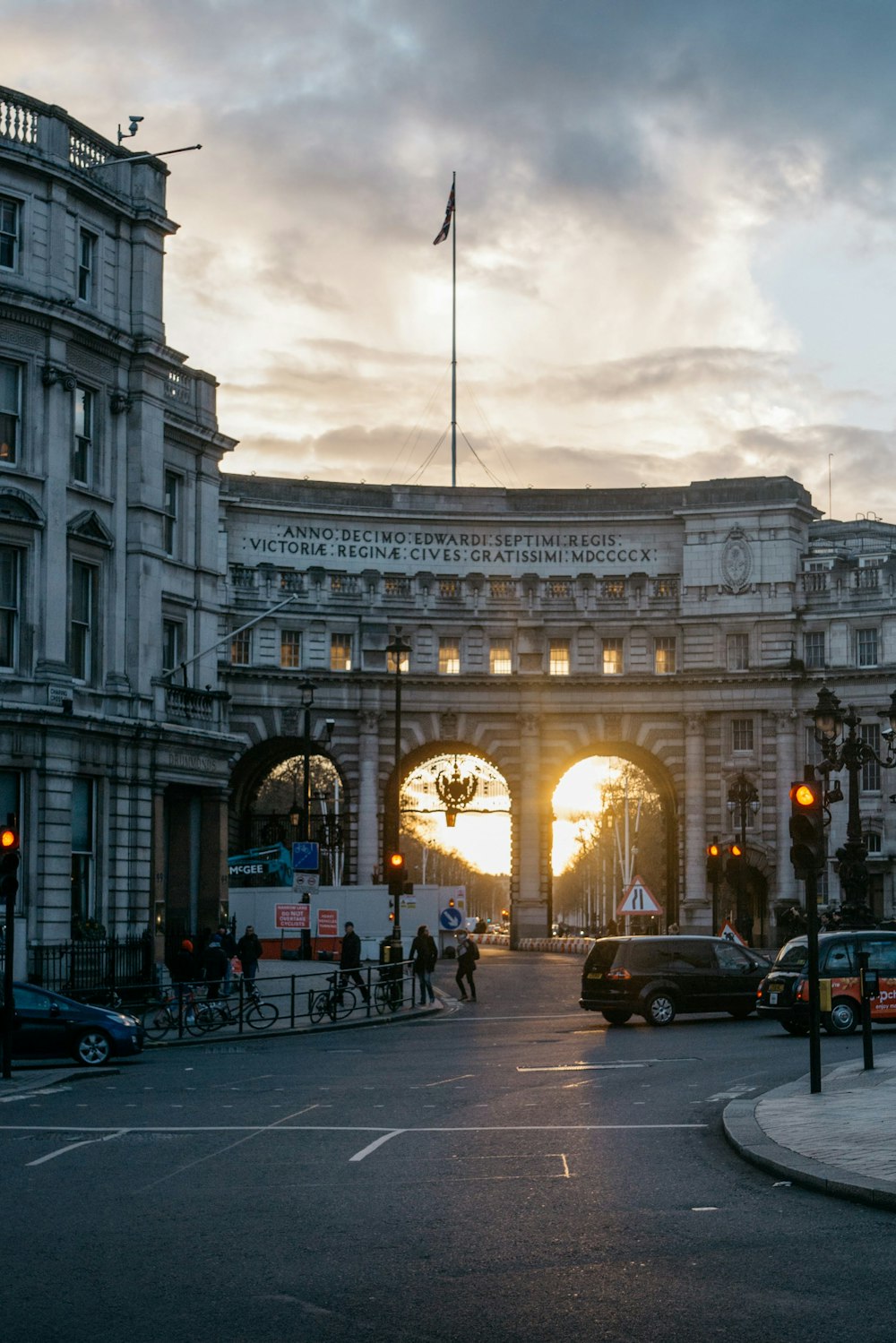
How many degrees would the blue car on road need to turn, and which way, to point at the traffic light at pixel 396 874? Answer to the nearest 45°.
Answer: approximately 45° to its left

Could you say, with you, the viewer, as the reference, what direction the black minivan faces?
facing away from the viewer and to the right of the viewer

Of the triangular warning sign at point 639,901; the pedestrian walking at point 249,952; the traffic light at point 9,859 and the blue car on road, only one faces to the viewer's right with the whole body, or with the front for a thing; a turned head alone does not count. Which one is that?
the blue car on road

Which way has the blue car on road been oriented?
to the viewer's right

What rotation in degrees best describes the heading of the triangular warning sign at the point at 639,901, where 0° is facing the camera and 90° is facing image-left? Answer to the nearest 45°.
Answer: approximately 0°

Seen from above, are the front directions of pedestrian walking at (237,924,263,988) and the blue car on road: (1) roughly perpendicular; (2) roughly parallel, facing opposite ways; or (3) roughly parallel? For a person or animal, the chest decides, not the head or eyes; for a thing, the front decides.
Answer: roughly perpendicular

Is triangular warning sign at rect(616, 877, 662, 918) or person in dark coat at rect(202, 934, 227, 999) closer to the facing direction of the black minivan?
the triangular warning sign

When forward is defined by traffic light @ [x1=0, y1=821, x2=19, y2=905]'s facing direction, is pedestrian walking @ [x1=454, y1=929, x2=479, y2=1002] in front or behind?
behind
